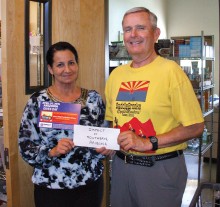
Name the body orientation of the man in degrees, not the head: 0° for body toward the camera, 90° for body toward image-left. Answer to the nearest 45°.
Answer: approximately 45°

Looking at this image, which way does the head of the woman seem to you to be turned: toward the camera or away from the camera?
toward the camera
